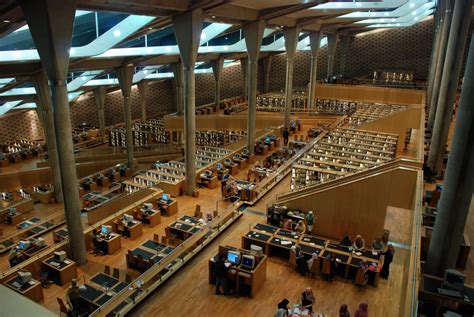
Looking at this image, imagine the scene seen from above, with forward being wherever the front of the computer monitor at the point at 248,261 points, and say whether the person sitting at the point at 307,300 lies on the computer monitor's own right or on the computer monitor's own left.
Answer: on the computer monitor's own left

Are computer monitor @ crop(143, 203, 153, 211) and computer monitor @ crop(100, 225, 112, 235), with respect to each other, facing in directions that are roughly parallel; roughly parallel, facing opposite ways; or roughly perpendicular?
roughly parallel

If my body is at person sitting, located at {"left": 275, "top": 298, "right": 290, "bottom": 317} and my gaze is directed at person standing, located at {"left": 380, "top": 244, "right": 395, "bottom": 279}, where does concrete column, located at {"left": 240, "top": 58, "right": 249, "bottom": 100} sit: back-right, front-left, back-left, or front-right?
front-left

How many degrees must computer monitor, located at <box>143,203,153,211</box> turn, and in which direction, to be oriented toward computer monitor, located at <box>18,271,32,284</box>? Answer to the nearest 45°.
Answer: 0° — it already faces it

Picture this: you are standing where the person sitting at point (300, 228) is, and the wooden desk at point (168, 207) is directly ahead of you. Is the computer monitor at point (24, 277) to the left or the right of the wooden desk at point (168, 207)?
left

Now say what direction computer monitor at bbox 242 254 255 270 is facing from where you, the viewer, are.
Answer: facing the viewer and to the left of the viewer

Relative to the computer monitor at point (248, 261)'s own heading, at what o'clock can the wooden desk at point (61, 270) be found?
The wooden desk is roughly at 2 o'clock from the computer monitor.

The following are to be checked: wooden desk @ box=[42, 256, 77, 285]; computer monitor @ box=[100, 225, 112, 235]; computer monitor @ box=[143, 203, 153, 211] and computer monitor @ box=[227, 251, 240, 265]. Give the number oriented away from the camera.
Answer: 0

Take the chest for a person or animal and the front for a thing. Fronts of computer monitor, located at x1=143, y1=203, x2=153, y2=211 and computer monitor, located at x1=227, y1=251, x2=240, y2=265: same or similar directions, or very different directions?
same or similar directions

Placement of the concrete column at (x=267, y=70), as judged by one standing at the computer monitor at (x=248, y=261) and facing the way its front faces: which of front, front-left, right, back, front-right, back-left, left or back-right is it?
back-right
